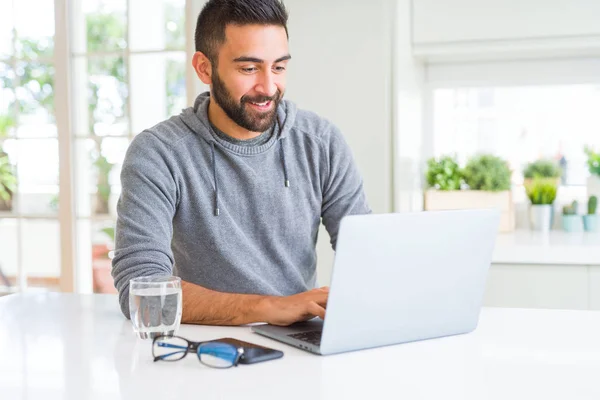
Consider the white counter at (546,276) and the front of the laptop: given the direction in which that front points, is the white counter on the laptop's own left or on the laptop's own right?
on the laptop's own right

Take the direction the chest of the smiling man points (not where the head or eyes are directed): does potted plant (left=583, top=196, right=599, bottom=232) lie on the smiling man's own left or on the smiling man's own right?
on the smiling man's own left

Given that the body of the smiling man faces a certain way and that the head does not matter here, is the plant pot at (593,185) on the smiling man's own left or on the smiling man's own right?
on the smiling man's own left

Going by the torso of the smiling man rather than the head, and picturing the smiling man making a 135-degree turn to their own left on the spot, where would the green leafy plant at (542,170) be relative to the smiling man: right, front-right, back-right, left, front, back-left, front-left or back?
front-right

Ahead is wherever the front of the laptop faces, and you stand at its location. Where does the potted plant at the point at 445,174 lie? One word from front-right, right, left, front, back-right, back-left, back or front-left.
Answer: front-right

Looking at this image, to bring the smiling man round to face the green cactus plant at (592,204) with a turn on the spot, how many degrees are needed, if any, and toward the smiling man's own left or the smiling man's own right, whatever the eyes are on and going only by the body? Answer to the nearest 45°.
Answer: approximately 90° to the smiling man's own left

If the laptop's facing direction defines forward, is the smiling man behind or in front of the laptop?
in front

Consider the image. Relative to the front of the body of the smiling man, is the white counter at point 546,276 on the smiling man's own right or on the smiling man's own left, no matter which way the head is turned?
on the smiling man's own left

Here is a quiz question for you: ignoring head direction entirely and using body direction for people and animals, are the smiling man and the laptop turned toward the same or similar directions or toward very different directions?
very different directions

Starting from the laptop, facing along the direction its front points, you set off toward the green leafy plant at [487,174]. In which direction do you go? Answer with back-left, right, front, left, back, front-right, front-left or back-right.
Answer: front-right

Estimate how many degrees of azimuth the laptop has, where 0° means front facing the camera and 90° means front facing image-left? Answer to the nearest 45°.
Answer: approximately 135°

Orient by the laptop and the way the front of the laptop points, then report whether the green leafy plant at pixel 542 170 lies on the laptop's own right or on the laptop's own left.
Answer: on the laptop's own right

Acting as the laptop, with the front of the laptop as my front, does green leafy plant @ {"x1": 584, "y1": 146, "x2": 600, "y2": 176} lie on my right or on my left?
on my right

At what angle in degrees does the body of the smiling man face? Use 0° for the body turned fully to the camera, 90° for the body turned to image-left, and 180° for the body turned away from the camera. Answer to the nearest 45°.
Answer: approximately 315°

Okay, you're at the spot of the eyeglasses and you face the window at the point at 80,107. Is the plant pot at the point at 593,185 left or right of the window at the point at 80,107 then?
right

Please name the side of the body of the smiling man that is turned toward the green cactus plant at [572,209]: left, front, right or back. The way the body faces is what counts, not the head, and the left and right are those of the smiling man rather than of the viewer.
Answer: left
